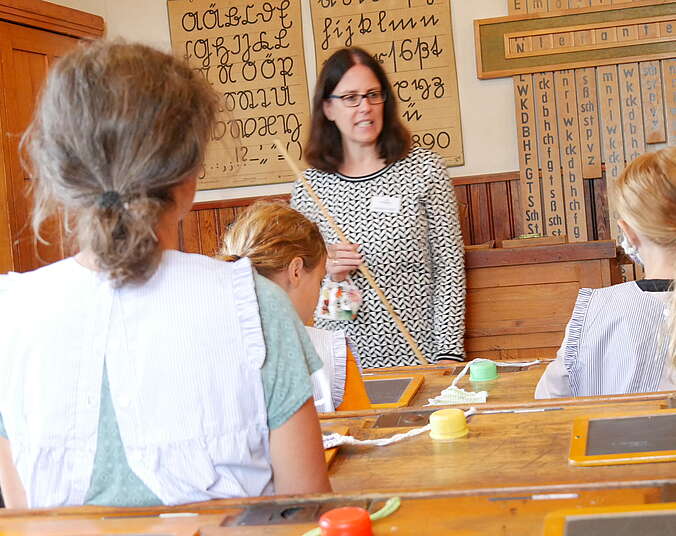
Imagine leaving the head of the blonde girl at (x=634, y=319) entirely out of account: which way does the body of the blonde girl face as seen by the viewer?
away from the camera

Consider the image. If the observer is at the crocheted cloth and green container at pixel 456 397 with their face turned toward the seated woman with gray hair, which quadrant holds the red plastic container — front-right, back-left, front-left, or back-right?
front-left

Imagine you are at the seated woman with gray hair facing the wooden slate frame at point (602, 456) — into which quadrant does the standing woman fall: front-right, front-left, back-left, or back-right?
front-left

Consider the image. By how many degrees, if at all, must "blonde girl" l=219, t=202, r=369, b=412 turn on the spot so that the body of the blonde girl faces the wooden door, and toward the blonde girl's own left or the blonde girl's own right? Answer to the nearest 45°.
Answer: approximately 90° to the blonde girl's own left

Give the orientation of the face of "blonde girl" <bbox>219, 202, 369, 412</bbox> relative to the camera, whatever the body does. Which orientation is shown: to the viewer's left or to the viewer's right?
to the viewer's right

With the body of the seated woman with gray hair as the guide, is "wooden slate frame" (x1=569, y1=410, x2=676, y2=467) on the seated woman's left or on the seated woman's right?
on the seated woman's right

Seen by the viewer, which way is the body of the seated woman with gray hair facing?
away from the camera

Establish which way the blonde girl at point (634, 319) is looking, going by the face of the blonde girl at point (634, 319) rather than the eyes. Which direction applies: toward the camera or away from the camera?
away from the camera

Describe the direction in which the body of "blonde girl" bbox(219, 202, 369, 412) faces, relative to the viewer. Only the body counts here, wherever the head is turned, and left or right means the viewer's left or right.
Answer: facing away from the viewer and to the right of the viewer

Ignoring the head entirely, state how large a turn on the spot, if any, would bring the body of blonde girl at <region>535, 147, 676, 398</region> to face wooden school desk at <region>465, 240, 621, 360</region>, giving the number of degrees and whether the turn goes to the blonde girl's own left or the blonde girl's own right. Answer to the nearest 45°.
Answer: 0° — they already face it
